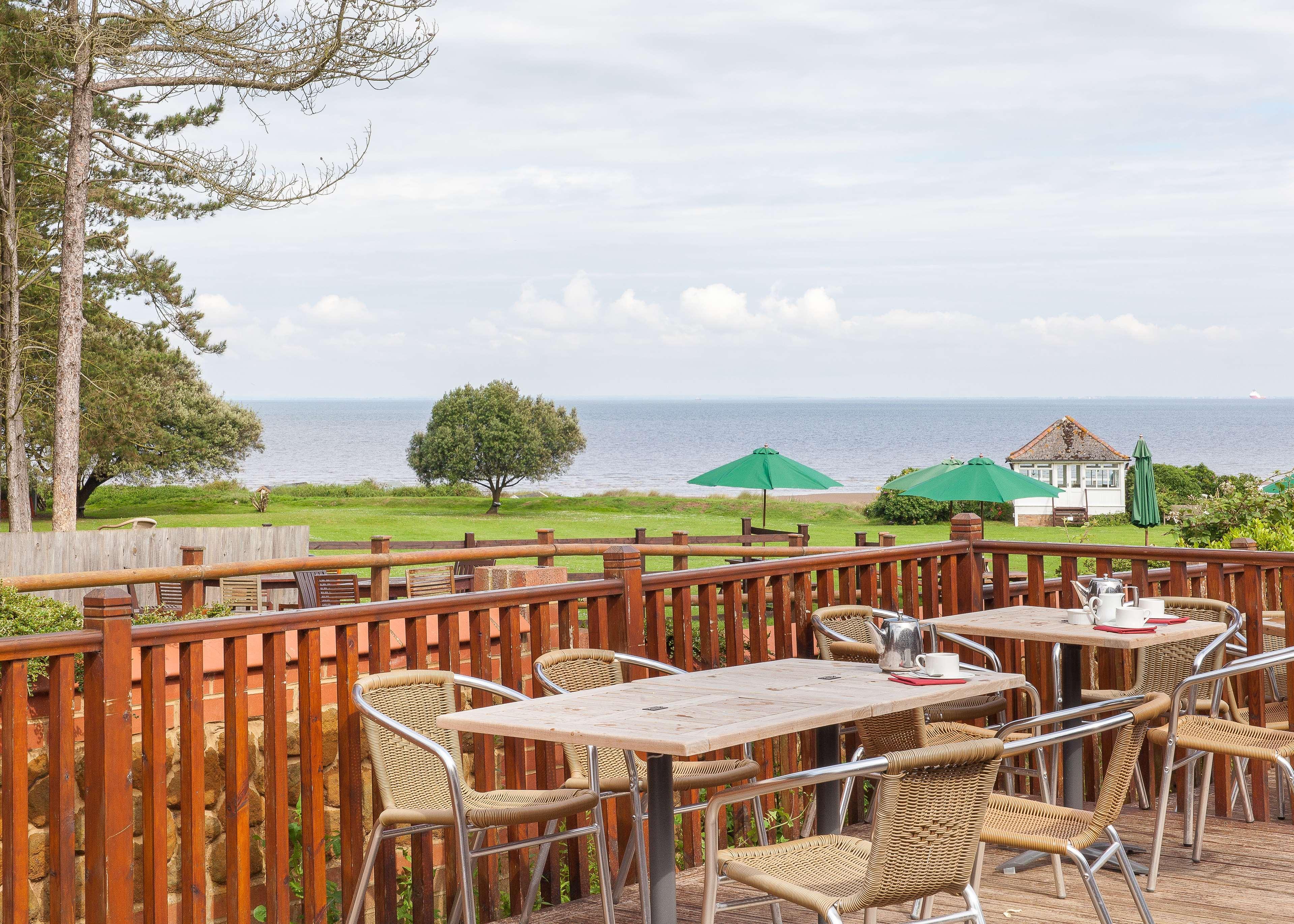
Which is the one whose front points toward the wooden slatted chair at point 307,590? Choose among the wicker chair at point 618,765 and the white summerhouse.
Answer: the white summerhouse

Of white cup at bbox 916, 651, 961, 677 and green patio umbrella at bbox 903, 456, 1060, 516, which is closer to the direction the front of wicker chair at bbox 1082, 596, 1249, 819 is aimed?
the white cup

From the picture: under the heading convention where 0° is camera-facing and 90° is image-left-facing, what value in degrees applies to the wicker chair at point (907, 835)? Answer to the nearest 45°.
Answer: approximately 135°

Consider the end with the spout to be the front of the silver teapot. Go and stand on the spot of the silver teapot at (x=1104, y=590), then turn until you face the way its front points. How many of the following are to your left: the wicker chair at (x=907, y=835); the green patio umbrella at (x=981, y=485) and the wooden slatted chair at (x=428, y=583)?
1

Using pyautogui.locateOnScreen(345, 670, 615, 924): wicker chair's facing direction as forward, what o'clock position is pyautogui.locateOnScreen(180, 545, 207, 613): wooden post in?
The wooden post is roughly at 7 o'clock from the wicker chair.

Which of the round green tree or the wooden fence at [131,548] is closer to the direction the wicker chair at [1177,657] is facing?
the wooden fence

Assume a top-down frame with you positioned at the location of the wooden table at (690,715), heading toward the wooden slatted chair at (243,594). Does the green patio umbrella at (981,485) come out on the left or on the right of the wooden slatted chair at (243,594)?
right

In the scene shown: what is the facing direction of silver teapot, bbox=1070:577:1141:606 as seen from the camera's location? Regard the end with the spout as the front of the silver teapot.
facing to the left of the viewer

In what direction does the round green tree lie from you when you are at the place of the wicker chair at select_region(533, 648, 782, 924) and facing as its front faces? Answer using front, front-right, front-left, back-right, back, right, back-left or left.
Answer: back-left

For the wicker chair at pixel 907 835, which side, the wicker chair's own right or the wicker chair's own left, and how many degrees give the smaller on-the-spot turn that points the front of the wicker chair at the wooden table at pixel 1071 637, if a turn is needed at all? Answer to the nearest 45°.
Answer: approximately 45° to the wicker chair's own right

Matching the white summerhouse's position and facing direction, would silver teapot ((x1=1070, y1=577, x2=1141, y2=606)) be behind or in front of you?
in front
